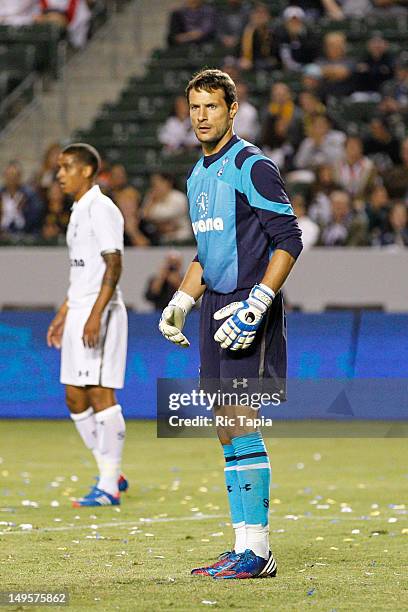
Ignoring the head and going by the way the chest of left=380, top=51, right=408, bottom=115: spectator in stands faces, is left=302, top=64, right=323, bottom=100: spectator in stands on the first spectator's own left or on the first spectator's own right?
on the first spectator's own right

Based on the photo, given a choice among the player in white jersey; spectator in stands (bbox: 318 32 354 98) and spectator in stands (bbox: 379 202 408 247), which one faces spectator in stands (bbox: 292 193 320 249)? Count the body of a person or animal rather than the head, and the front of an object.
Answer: spectator in stands (bbox: 318 32 354 98)

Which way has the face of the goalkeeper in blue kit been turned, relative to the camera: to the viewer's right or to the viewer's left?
to the viewer's left

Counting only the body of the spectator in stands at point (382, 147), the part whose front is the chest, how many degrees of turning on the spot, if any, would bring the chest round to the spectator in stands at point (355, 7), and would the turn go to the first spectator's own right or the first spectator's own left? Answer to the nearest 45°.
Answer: approximately 135° to the first spectator's own right

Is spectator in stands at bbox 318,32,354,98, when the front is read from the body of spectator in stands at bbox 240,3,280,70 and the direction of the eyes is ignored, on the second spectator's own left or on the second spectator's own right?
on the second spectator's own left

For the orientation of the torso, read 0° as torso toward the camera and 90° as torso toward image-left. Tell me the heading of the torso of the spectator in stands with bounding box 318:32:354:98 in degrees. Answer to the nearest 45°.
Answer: approximately 0°

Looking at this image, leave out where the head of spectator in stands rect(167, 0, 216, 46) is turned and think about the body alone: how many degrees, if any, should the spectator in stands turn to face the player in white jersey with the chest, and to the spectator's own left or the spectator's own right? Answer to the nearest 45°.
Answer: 0° — they already face them

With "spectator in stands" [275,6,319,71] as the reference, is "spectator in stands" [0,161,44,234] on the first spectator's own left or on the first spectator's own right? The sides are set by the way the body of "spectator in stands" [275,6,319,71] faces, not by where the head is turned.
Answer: on the first spectator's own right
